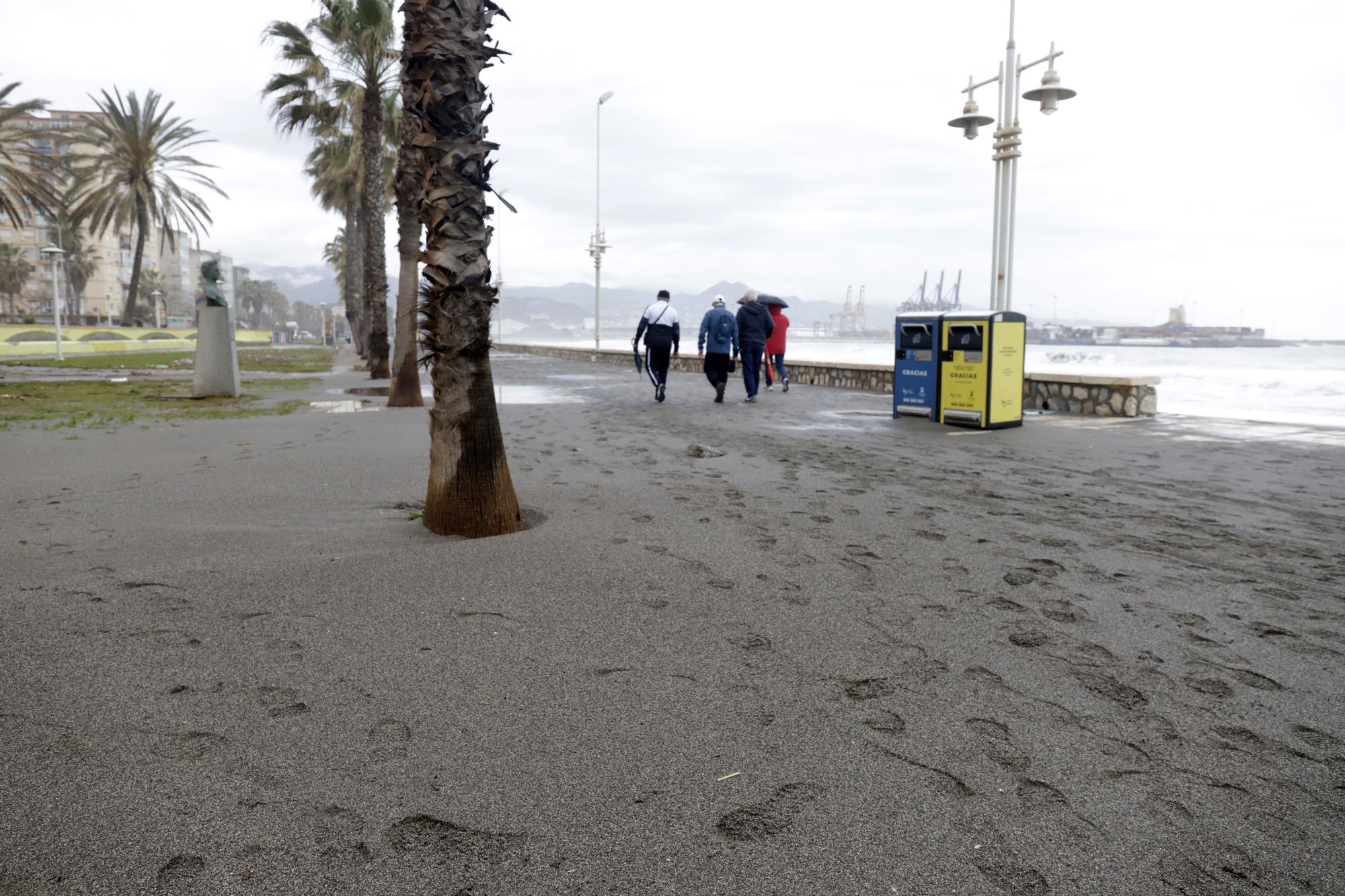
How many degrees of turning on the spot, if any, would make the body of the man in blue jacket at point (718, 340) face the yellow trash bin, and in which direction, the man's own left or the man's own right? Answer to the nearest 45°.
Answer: approximately 135° to the man's own right

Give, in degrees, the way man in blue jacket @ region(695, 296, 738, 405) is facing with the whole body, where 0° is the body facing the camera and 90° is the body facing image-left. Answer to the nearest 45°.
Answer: approximately 180°

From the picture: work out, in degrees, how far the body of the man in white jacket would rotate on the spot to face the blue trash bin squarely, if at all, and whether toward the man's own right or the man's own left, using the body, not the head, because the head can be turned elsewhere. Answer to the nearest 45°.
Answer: approximately 135° to the man's own right

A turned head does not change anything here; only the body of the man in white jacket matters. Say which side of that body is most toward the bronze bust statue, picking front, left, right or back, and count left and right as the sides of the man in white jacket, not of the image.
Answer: left

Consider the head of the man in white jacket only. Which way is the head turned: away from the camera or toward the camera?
away from the camera

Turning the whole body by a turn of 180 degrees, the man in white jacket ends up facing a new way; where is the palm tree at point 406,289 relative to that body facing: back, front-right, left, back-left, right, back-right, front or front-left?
right

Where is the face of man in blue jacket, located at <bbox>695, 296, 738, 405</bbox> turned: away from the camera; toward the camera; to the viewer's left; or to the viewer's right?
away from the camera

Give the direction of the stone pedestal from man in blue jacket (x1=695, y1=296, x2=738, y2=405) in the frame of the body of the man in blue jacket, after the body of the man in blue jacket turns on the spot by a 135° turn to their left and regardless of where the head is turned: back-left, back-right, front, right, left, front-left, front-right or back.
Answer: front-right

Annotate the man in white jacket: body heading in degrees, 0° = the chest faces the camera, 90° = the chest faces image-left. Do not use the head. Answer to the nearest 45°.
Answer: approximately 180°

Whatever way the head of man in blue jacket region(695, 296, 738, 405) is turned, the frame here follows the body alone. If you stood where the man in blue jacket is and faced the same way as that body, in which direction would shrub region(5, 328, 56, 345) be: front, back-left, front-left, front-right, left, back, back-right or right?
front-left

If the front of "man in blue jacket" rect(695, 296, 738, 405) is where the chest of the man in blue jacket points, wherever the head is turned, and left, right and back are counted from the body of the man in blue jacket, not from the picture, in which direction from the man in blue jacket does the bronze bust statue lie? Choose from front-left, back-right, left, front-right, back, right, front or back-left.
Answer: left

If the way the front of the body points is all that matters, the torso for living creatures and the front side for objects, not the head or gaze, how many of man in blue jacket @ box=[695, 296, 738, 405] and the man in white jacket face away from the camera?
2
